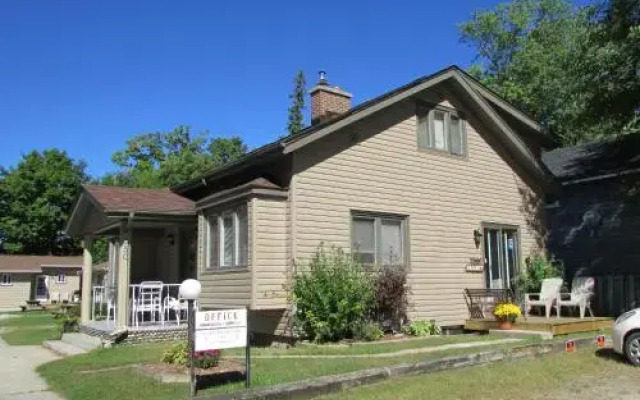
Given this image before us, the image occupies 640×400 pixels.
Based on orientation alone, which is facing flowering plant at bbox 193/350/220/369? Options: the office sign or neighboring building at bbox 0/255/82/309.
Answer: the neighboring building

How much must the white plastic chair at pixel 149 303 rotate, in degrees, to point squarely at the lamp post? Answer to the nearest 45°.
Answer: approximately 45° to its left

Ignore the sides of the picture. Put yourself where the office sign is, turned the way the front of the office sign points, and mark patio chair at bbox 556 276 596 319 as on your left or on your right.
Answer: on your left

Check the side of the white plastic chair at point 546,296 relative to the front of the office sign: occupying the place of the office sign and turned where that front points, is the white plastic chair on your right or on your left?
on your left

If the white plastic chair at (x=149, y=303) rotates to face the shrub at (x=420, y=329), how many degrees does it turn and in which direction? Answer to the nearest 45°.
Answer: approximately 90° to its left

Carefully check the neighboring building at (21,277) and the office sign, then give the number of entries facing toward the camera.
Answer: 2

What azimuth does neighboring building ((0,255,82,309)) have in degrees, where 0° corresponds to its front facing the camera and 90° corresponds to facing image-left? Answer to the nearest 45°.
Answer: approximately 0°

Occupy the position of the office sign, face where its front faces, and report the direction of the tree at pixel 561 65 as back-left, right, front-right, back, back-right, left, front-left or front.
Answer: back-left

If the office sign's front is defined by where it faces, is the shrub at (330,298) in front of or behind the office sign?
behind

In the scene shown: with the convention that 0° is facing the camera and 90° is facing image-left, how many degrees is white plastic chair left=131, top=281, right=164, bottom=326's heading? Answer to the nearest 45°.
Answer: approximately 45°
